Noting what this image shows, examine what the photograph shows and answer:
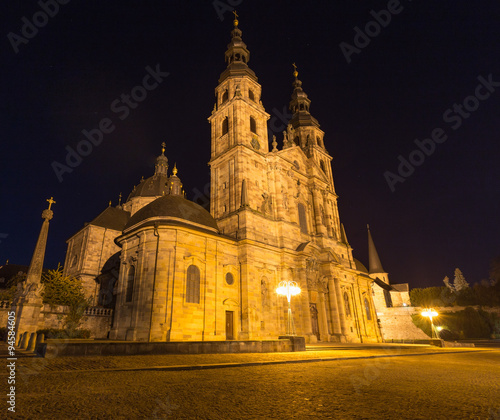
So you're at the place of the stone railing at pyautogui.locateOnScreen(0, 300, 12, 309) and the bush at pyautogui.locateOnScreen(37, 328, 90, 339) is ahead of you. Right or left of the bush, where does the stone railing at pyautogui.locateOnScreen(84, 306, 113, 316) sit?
left

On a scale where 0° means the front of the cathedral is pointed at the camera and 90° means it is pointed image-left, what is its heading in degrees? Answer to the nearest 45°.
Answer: approximately 315°

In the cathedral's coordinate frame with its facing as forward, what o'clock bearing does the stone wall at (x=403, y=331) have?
The stone wall is roughly at 9 o'clock from the cathedral.

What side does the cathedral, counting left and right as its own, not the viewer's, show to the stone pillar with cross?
right
